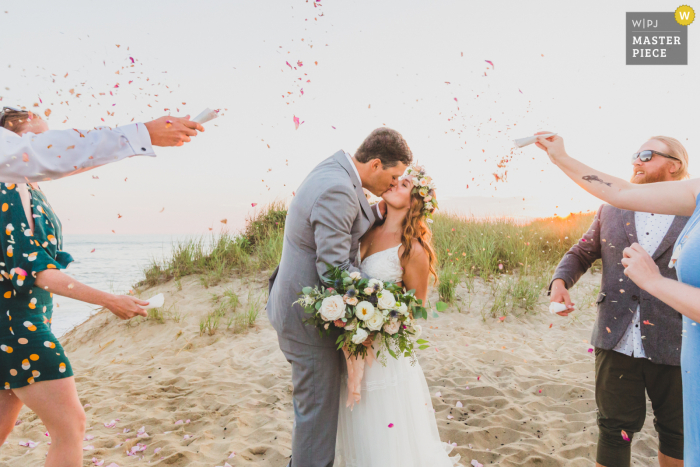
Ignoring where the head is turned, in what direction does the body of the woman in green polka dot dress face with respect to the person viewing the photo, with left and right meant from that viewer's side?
facing the viewer and to the right of the viewer

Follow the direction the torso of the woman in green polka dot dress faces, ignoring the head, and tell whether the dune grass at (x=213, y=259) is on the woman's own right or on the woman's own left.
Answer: on the woman's own left

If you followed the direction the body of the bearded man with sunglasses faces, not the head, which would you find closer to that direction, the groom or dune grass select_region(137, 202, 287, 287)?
the groom

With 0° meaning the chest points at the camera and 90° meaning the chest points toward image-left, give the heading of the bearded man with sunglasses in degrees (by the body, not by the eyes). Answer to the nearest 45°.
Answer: approximately 45°

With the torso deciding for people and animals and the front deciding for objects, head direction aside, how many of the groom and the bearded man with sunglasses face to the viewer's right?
1

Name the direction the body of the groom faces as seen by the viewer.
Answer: to the viewer's right

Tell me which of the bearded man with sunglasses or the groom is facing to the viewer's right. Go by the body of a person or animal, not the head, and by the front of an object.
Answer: the groom
